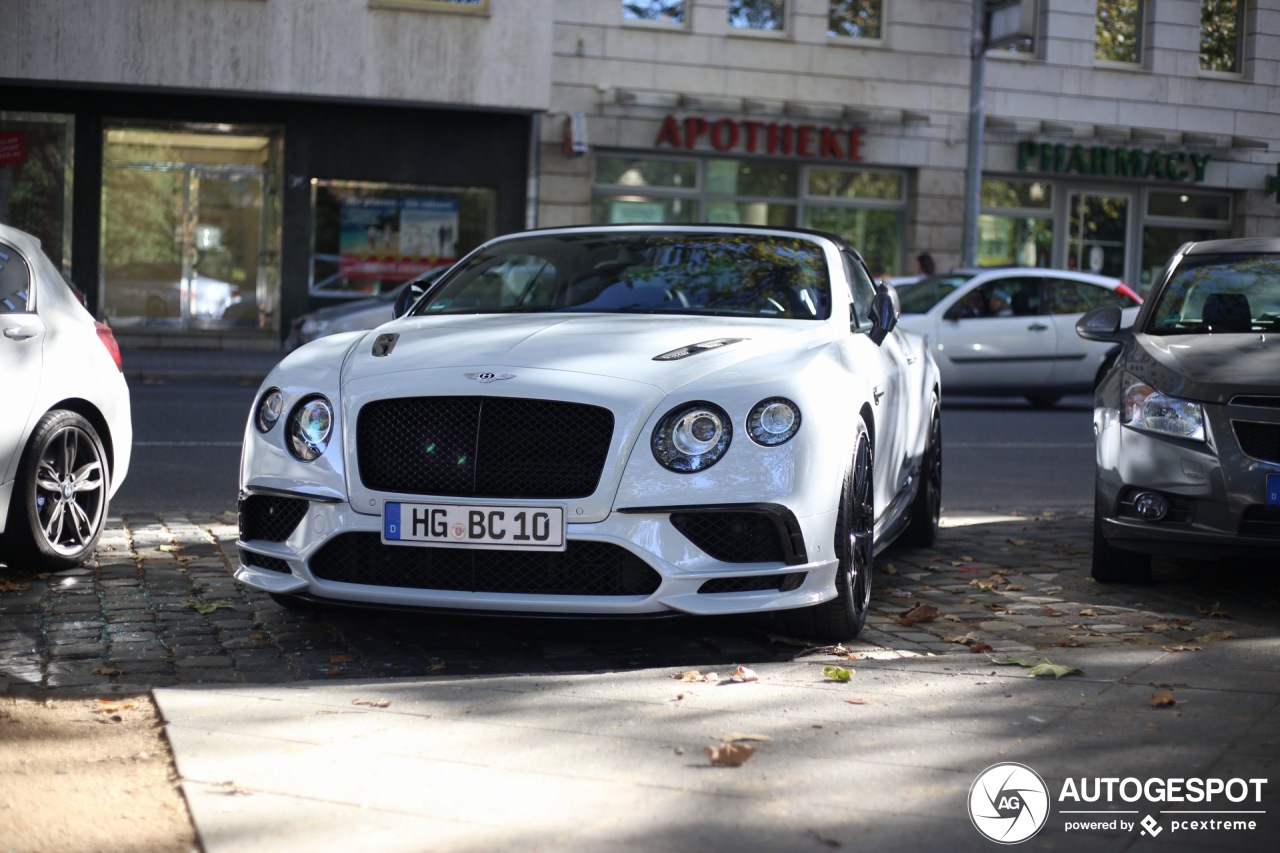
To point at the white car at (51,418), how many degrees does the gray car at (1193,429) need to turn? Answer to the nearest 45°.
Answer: approximately 90° to its right

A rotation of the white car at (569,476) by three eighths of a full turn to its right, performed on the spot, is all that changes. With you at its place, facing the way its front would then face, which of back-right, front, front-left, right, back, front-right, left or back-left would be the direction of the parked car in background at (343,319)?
front

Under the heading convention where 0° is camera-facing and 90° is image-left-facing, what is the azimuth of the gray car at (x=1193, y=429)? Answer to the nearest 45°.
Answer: approximately 0°

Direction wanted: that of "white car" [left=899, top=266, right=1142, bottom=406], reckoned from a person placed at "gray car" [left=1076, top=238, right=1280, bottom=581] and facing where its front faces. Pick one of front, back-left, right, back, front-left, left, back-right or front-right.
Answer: back

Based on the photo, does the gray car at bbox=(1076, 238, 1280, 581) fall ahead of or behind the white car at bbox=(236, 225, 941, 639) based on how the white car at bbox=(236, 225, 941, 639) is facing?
behind

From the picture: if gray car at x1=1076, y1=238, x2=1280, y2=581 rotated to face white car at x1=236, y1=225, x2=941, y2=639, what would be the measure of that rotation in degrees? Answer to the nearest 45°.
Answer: approximately 45° to its right

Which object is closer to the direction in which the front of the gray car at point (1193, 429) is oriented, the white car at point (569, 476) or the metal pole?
the white car

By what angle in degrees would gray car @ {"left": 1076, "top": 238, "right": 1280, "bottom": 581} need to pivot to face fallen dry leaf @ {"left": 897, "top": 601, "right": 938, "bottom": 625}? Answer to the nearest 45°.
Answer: approximately 45° to its right
